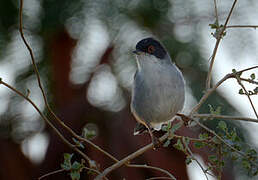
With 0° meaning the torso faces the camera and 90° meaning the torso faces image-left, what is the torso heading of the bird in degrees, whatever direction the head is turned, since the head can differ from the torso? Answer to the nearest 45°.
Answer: approximately 45°

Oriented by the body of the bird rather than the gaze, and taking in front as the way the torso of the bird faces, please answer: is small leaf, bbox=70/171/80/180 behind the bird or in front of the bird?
in front
